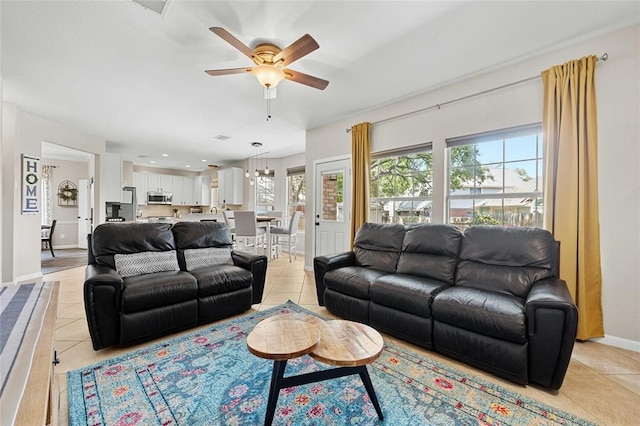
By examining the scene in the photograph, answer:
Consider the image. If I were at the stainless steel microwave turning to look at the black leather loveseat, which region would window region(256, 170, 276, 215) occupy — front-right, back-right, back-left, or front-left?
front-left

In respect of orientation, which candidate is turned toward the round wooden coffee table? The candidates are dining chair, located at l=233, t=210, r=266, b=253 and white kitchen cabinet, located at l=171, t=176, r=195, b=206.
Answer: the white kitchen cabinet

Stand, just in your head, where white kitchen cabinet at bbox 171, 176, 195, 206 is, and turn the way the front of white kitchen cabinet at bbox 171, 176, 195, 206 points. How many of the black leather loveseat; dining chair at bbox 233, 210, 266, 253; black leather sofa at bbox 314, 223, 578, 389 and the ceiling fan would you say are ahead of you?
4

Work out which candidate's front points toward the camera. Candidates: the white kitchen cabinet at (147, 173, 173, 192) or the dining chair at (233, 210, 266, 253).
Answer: the white kitchen cabinet

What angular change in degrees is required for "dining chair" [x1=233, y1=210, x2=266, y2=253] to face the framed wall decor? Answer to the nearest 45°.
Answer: approximately 135° to its left

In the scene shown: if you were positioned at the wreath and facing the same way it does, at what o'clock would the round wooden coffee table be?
The round wooden coffee table is roughly at 12 o'clock from the wreath.

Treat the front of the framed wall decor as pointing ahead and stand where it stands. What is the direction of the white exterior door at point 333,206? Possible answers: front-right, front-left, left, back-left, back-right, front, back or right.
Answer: front

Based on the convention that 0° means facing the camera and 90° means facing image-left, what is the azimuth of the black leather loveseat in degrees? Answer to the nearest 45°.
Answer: approximately 315°

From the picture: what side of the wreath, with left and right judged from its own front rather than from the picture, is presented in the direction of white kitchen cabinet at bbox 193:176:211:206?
left

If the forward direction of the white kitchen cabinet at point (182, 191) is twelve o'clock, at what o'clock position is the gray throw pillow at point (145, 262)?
The gray throw pillow is roughly at 12 o'clock from the white kitchen cabinet.

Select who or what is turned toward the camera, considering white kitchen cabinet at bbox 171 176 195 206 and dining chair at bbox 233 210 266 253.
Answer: the white kitchen cabinet

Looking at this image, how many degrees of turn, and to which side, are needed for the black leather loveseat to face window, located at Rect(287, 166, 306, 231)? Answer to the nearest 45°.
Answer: approximately 90° to its left

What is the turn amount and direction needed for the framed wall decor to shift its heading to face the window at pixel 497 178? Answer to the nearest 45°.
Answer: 0° — it already faces it

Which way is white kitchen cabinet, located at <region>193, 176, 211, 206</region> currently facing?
toward the camera

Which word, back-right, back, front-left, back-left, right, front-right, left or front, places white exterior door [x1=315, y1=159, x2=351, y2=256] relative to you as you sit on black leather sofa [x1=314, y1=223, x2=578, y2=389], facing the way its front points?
right

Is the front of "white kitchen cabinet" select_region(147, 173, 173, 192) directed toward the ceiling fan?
yes

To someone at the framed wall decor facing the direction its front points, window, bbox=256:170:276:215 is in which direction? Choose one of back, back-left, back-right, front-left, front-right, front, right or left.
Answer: front-left

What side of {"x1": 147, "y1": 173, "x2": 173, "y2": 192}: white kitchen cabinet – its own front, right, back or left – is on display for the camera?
front

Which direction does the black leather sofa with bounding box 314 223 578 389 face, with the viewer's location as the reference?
facing the viewer and to the left of the viewer

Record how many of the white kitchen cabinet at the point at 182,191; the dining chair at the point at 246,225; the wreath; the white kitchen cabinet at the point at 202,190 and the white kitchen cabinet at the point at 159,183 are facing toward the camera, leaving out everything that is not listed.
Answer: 4

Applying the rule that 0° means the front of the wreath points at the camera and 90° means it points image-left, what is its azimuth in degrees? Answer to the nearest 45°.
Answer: approximately 0°
